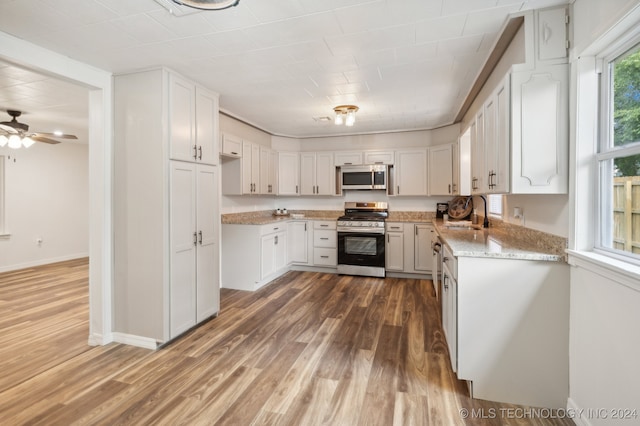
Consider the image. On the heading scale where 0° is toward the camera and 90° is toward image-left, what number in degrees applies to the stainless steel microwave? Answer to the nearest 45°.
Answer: approximately 0°

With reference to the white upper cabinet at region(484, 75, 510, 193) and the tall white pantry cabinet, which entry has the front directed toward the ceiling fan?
the white upper cabinet

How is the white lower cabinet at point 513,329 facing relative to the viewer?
to the viewer's left

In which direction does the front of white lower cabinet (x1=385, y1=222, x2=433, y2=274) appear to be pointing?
toward the camera

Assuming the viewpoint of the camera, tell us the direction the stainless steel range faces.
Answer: facing the viewer

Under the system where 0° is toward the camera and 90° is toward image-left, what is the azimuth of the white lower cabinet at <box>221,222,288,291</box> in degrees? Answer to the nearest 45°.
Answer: approximately 315°

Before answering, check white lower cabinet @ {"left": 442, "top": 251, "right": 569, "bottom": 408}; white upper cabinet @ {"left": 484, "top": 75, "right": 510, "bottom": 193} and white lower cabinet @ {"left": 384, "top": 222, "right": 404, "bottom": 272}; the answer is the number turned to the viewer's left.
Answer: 2

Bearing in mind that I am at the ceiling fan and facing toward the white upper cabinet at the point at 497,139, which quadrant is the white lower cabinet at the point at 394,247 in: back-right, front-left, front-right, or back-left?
front-left

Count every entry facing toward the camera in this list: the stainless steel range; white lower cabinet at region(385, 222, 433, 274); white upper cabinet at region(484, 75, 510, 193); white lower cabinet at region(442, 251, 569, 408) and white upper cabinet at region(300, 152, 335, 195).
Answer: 3

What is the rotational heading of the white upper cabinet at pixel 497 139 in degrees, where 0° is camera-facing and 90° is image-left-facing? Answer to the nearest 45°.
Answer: approximately 90°

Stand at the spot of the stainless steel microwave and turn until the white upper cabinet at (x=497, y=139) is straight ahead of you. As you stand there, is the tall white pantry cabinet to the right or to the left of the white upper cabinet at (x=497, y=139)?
right
